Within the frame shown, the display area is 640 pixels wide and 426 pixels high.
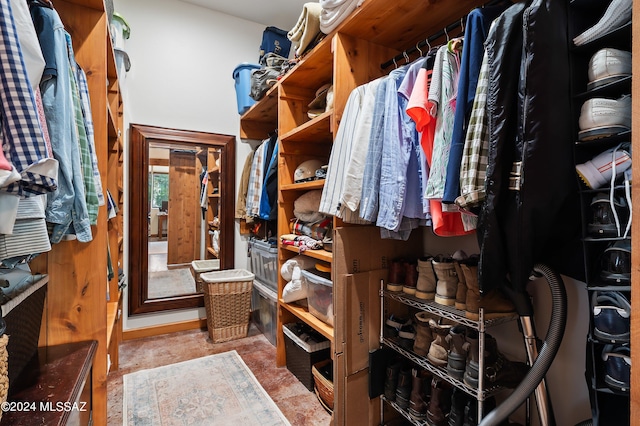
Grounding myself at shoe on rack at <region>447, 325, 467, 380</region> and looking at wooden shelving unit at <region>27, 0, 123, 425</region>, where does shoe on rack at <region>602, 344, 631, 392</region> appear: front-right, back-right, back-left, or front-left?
back-left

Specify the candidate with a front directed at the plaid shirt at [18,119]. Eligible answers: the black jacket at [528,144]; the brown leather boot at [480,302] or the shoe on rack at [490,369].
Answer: the black jacket
